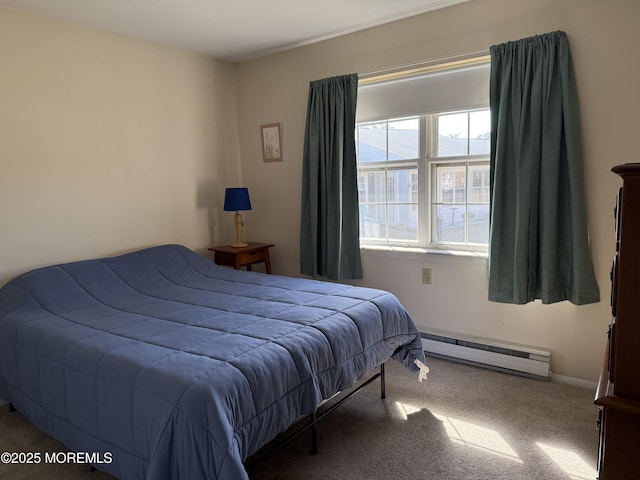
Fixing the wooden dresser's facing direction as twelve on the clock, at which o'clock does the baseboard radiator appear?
The baseboard radiator is roughly at 2 o'clock from the wooden dresser.

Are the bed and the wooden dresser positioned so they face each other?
yes

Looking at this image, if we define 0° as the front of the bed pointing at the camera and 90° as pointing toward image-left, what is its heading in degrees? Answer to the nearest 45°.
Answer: approximately 315°

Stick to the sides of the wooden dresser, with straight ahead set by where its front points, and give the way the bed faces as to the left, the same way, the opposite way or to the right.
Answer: the opposite way

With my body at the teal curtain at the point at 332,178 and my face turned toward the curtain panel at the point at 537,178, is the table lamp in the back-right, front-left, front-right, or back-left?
back-right

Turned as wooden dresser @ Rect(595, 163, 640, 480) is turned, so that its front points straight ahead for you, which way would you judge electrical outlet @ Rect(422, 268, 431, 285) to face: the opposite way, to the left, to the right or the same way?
to the left

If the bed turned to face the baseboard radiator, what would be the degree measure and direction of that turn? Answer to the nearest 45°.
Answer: approximately 45° to its left

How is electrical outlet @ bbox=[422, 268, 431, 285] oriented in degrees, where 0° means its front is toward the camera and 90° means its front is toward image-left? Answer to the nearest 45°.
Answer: approximately 0°

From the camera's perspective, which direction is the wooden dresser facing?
to the viewer's left

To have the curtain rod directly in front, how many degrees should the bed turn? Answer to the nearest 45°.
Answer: approximately 90° to its left
